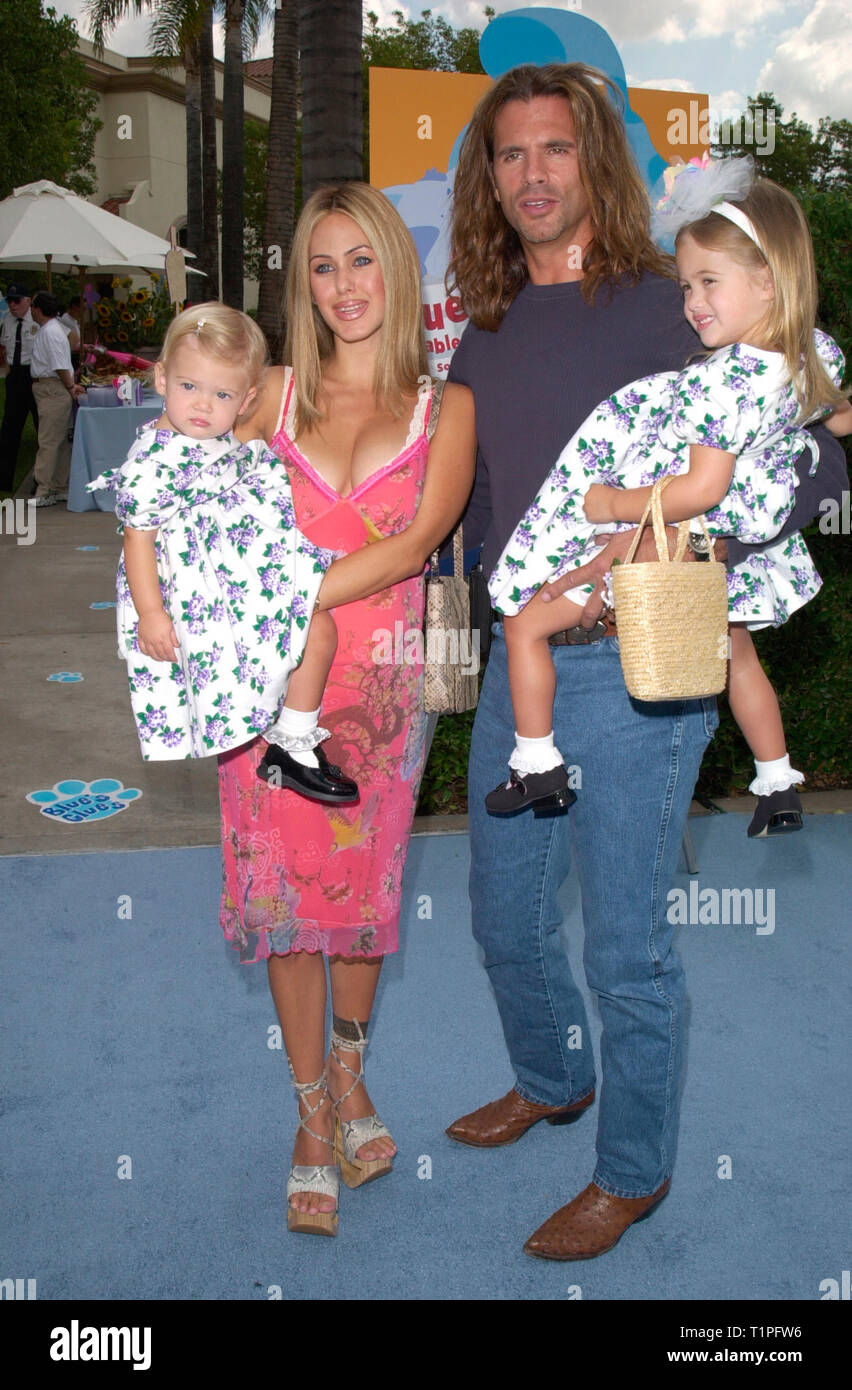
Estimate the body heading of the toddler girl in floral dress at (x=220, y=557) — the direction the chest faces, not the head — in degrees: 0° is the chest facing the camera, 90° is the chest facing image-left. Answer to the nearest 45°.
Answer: approximately 315°

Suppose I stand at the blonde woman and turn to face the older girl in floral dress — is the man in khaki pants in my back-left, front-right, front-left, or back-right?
back-left

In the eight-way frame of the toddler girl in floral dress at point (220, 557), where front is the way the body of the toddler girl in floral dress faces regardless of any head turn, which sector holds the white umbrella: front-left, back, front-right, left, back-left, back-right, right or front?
back-left

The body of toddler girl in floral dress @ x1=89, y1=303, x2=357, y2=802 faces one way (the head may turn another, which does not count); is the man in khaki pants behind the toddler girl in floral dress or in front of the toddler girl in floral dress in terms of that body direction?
behind

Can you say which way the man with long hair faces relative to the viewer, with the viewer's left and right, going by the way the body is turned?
facing the viewer and to the left of the viewer

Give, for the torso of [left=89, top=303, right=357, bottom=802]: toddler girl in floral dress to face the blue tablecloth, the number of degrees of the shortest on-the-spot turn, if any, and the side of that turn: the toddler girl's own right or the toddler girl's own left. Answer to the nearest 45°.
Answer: approximately 135° to the toddler girl's own left

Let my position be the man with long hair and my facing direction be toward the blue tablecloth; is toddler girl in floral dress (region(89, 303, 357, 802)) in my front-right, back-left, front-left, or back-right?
front-left

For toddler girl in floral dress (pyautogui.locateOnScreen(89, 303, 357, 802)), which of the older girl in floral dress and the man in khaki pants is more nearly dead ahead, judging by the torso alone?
the older girl in floral dress

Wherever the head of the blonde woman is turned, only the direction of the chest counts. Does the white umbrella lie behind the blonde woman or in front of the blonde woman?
behind

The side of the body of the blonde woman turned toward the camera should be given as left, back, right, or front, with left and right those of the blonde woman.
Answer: front

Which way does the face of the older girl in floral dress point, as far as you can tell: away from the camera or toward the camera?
toward the camera

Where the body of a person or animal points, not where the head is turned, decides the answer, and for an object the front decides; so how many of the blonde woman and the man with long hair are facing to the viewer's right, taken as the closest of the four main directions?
0

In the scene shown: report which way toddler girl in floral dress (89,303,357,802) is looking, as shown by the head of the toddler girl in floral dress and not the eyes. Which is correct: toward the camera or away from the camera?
toward the camera
